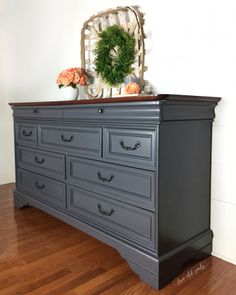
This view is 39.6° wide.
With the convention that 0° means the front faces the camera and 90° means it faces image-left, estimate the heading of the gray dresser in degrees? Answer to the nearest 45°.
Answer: approximately 45°

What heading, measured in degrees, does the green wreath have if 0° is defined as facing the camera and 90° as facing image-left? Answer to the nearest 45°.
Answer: approximately 45°

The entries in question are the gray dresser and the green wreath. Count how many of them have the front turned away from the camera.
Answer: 0
